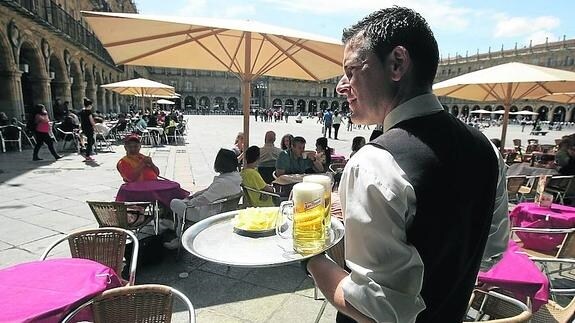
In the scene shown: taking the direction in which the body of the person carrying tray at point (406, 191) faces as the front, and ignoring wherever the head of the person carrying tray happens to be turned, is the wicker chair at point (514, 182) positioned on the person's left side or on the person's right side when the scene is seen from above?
on the person's right side

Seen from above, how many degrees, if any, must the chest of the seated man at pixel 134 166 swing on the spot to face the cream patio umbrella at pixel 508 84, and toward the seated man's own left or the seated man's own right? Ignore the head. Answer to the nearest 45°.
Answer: approximately 90° to the seated man's own left

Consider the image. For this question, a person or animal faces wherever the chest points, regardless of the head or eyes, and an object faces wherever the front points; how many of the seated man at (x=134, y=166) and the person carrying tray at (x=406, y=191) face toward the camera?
1

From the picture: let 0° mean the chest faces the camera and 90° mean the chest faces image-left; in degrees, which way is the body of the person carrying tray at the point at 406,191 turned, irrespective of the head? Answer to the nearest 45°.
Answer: approximately 135°

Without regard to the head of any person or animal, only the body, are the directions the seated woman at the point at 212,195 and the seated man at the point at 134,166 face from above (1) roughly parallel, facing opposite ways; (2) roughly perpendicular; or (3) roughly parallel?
roughly perpendicular

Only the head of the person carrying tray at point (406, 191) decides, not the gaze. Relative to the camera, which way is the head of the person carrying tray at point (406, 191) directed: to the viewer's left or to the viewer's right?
to the viewer's left

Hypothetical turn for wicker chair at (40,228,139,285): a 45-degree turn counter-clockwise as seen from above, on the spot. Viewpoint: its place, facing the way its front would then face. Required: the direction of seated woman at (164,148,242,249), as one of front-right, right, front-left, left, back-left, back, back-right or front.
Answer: back-left

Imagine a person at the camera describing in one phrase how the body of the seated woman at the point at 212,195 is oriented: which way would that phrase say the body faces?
to the viewer's left

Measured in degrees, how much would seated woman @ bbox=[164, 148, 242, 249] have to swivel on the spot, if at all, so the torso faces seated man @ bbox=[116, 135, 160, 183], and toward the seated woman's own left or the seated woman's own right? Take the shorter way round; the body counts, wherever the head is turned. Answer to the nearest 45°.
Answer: approximately 45° to the seated woman's own right

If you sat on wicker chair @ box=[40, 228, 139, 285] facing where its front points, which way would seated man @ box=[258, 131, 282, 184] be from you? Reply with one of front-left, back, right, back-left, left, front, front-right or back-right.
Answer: back

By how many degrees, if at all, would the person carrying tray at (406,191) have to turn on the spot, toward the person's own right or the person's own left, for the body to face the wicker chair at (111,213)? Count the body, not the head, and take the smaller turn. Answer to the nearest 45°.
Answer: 0° — they already face it

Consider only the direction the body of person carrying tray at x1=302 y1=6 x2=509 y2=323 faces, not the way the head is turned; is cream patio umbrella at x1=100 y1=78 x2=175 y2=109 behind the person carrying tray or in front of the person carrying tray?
in front

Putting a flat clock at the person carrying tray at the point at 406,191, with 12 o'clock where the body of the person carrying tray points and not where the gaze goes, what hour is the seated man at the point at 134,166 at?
The seated man is roughly at 12 o'clock from the person carrying tray.

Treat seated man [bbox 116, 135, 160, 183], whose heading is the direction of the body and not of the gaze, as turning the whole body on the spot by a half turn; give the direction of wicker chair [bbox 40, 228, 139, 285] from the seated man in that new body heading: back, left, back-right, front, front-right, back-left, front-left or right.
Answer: back

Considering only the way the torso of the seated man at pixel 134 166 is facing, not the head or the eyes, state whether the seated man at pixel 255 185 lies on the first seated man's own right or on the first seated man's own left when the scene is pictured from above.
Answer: on the first seated man's own left

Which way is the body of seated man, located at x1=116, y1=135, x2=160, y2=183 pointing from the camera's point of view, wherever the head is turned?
toward the camera

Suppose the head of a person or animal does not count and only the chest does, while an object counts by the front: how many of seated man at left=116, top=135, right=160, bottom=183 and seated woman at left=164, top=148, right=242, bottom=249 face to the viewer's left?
1
